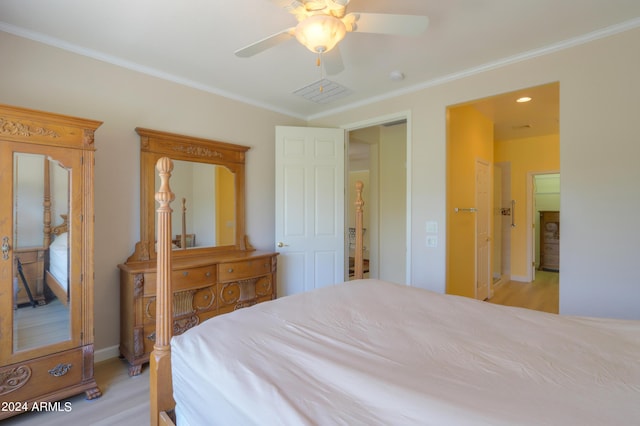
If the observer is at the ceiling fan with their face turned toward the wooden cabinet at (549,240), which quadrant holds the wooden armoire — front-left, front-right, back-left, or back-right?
back-left

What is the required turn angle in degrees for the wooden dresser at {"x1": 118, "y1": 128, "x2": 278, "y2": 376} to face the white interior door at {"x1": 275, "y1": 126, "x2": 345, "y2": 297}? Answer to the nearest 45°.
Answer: approximately 45° to its left

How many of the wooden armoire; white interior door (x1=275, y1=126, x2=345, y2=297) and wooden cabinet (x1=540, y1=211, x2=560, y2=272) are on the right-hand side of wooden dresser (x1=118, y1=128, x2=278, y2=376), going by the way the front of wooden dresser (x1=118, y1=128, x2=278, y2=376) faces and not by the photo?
1

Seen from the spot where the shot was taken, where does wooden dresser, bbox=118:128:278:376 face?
facing the viewer and to the right of the viewer

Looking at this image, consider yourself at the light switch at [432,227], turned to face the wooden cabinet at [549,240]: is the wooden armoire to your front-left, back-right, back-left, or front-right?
back-left

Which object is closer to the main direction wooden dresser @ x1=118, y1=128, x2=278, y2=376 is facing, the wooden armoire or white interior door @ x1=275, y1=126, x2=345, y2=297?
the white interior door

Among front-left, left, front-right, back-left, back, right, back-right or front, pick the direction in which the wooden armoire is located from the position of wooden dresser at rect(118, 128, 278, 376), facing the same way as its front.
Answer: right

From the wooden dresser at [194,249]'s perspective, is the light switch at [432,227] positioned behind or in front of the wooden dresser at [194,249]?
in front

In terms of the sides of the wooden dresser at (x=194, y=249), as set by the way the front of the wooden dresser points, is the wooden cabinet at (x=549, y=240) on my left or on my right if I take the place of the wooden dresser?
on my left

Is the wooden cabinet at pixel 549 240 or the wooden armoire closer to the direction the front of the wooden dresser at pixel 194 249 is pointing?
the wooden cabinet

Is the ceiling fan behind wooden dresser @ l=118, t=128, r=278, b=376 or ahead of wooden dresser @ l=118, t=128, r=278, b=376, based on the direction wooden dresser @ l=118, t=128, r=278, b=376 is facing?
ahead
